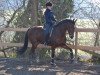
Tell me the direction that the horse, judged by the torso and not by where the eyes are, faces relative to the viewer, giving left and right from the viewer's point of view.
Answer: facing to the right of the viewer
